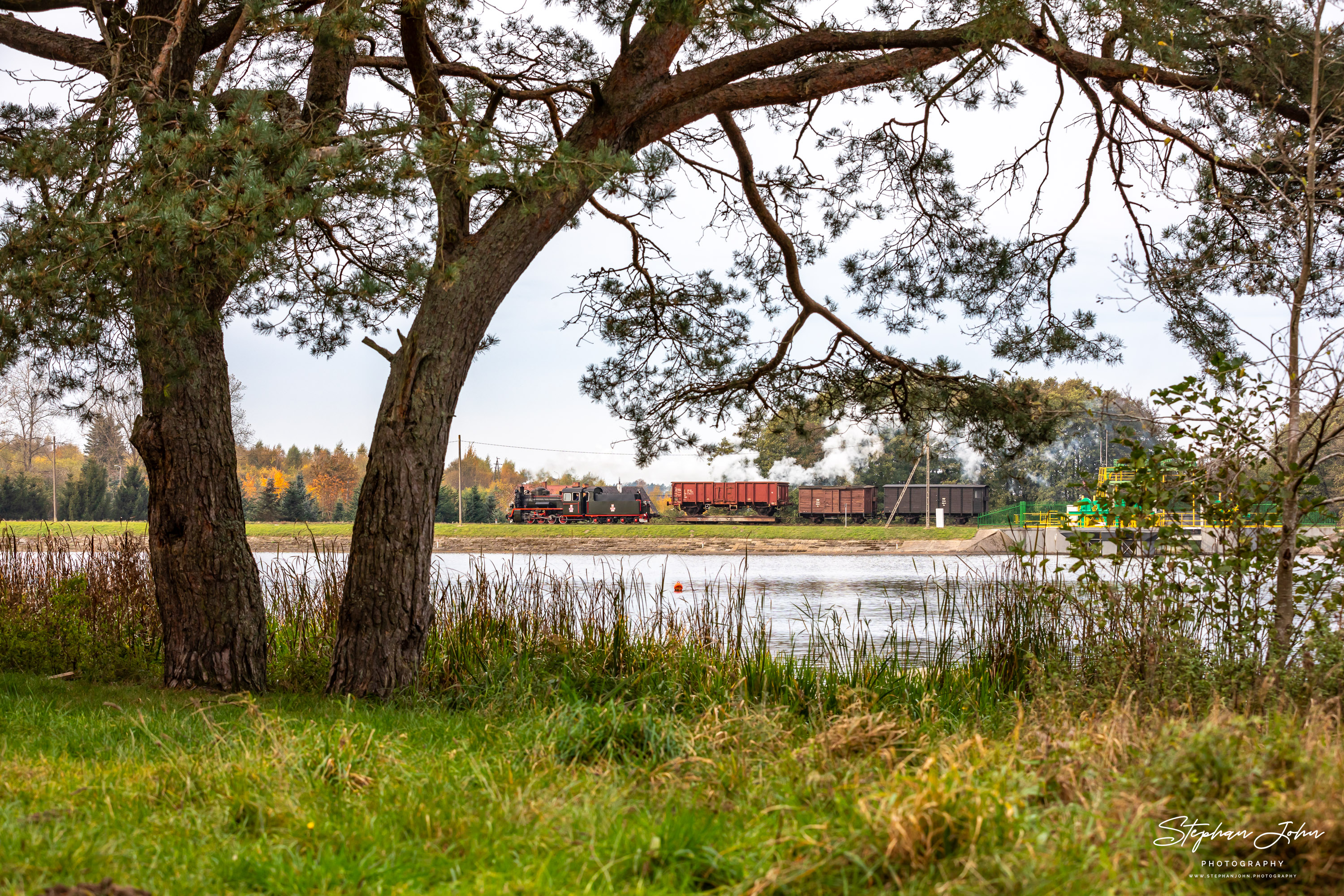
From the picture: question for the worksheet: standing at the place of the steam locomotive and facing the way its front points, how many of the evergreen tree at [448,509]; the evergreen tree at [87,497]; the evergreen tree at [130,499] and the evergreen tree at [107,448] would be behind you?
0

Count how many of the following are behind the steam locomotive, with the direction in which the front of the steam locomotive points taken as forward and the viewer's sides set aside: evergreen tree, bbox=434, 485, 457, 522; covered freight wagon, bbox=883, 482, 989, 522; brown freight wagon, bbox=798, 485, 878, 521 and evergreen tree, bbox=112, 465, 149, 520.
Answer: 2

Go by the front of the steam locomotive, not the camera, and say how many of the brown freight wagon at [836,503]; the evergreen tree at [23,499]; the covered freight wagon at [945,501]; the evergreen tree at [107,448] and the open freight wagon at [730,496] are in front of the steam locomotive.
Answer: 2

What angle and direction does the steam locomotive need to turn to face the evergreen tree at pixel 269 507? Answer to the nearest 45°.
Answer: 0° — it already faces it

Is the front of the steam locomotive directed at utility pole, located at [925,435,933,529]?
no

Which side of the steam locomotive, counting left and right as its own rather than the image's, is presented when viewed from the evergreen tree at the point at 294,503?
front

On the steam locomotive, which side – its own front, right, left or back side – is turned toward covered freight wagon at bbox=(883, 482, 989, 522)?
back

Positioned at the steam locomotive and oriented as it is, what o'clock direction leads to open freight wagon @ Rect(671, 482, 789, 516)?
The open freight wagon is roughly at 5 o'clock from the steam locomotive.

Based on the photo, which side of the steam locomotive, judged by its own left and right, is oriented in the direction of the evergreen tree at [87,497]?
front

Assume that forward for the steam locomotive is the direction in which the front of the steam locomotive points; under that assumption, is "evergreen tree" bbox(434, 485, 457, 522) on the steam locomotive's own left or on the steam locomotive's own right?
on the steam locomotive's own right

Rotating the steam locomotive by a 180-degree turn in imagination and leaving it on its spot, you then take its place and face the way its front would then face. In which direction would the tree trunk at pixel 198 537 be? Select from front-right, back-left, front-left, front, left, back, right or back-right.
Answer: right

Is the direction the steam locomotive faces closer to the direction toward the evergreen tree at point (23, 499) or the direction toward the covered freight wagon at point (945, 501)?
the evergreen tree

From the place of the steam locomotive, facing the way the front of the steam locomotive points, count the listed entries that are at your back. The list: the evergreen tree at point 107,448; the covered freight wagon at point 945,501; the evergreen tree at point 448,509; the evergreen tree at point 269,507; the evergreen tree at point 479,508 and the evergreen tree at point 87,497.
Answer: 1

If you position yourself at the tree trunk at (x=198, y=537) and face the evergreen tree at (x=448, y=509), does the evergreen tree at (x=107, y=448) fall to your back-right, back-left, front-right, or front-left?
front-left

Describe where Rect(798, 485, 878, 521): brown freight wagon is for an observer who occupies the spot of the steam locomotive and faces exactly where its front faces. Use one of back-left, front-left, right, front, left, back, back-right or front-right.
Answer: back

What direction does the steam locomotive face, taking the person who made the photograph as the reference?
facing to the left of the viewer

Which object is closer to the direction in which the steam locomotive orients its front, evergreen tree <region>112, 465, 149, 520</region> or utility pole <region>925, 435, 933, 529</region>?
the evergreen tree

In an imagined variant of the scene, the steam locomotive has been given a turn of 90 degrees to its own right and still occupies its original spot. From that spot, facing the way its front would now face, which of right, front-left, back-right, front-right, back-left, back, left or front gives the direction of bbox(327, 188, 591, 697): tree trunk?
back
